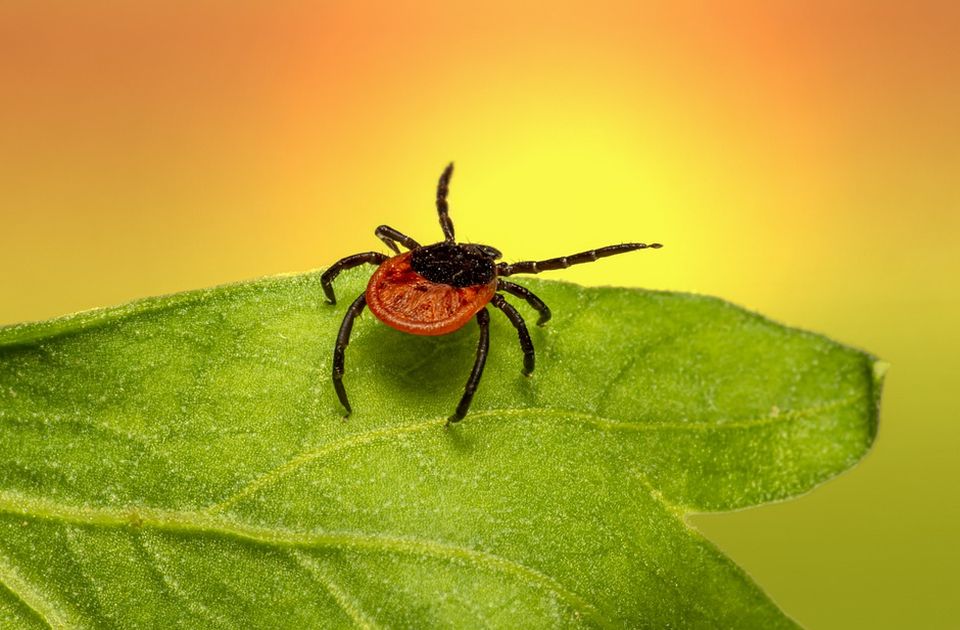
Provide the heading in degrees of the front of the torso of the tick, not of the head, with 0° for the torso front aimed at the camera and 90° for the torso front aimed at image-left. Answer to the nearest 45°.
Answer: approximately 225°
